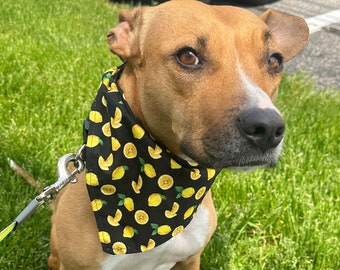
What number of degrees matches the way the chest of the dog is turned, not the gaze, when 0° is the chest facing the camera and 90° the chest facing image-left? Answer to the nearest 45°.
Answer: approximately 315°

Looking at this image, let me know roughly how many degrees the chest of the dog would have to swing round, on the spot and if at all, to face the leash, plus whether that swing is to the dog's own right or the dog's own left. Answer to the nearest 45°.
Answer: approximately 135° to the dog's own right
